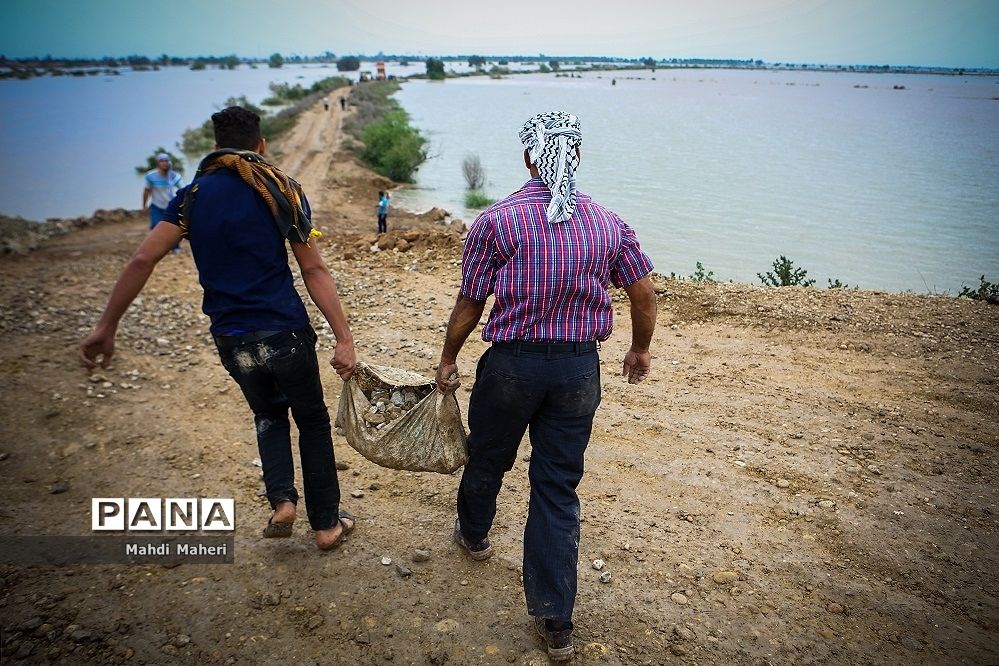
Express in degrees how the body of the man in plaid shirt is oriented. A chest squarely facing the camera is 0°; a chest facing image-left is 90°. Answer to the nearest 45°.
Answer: approximately 180°

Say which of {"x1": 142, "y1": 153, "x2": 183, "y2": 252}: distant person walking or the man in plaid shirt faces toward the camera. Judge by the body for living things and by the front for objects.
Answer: the distant person walking

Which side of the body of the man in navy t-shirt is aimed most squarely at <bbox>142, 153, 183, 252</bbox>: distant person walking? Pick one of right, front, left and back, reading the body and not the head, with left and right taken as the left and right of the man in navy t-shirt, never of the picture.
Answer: front

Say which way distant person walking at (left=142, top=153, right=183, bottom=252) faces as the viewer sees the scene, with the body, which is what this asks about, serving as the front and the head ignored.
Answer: toward the camera

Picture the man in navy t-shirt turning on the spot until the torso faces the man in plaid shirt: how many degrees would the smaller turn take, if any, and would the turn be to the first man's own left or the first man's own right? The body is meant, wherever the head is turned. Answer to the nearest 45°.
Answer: approximately 135° to the first man's own right

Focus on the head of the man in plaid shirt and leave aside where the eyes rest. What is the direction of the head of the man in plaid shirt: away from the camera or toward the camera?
away from the camera

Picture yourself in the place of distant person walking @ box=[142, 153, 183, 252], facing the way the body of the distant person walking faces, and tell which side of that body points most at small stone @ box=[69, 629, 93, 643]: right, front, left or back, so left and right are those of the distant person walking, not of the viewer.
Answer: front

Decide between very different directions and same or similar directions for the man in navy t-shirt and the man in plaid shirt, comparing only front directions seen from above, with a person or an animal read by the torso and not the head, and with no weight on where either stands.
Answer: same or similar directions

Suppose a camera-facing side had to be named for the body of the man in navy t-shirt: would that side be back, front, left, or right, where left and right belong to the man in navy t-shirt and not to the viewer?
back

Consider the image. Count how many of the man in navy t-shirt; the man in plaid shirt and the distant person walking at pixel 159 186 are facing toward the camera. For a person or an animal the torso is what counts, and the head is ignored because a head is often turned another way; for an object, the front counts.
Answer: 1

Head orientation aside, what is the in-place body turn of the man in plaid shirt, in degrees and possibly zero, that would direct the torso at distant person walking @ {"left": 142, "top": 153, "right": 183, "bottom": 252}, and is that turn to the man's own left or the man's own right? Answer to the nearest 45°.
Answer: approximately 45° to the man's own left

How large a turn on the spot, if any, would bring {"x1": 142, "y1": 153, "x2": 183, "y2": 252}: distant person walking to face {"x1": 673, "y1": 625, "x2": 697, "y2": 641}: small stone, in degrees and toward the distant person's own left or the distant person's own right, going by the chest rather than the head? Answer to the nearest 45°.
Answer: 0° — they already face it

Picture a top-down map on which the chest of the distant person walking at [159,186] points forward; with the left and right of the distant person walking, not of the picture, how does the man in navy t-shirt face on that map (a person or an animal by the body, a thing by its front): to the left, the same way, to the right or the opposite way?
the opposite way

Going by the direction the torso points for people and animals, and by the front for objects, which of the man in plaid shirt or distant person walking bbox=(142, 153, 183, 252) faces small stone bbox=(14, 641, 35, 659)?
the distant person walking

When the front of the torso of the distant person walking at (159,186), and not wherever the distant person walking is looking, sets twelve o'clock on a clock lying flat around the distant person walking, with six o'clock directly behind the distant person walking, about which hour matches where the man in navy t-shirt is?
The man in navy t-shirt is roughly at 12 o'clock from the distant person walking.

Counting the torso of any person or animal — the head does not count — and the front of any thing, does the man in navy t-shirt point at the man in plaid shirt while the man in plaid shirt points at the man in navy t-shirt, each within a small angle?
no
